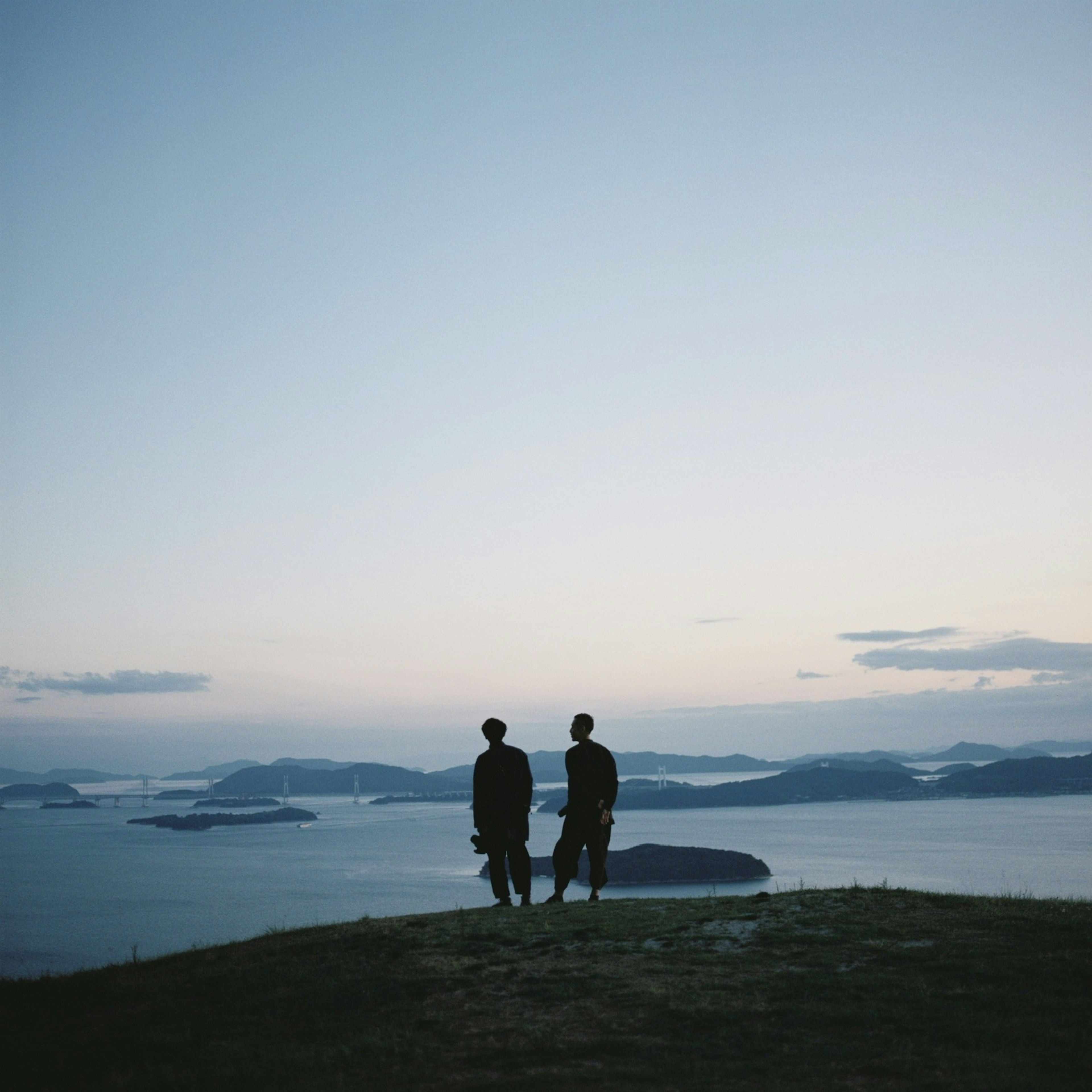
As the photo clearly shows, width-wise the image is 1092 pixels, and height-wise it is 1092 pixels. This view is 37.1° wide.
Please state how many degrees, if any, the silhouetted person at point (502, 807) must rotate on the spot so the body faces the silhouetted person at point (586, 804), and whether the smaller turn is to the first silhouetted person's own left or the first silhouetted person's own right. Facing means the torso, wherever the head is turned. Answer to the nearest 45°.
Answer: approximately 90° to the first silhouetted person's own right

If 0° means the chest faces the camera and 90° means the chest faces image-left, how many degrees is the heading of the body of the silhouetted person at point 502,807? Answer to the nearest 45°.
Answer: approximately 180°
